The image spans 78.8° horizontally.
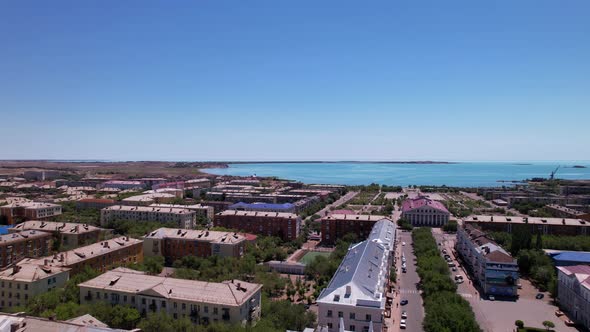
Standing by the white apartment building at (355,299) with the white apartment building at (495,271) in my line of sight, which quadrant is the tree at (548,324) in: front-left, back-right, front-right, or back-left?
front-right

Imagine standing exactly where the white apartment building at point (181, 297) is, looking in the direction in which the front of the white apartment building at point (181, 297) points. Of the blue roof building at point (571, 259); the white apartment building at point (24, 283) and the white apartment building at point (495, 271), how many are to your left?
2

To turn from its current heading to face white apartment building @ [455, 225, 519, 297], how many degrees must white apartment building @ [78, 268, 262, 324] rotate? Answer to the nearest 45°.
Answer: approximately 90° to its left

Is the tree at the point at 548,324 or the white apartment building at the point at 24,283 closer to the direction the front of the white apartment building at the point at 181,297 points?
the tree

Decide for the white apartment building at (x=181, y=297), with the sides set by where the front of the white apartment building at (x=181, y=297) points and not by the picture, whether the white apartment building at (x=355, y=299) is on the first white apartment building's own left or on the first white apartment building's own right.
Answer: on the first white apartment building's own left

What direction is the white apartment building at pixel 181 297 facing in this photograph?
toward the camera

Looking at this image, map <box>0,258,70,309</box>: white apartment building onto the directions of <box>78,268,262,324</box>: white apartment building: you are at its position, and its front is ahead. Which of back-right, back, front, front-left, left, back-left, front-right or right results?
back-right

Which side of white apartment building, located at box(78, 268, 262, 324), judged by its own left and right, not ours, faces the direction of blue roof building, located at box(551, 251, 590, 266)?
left
